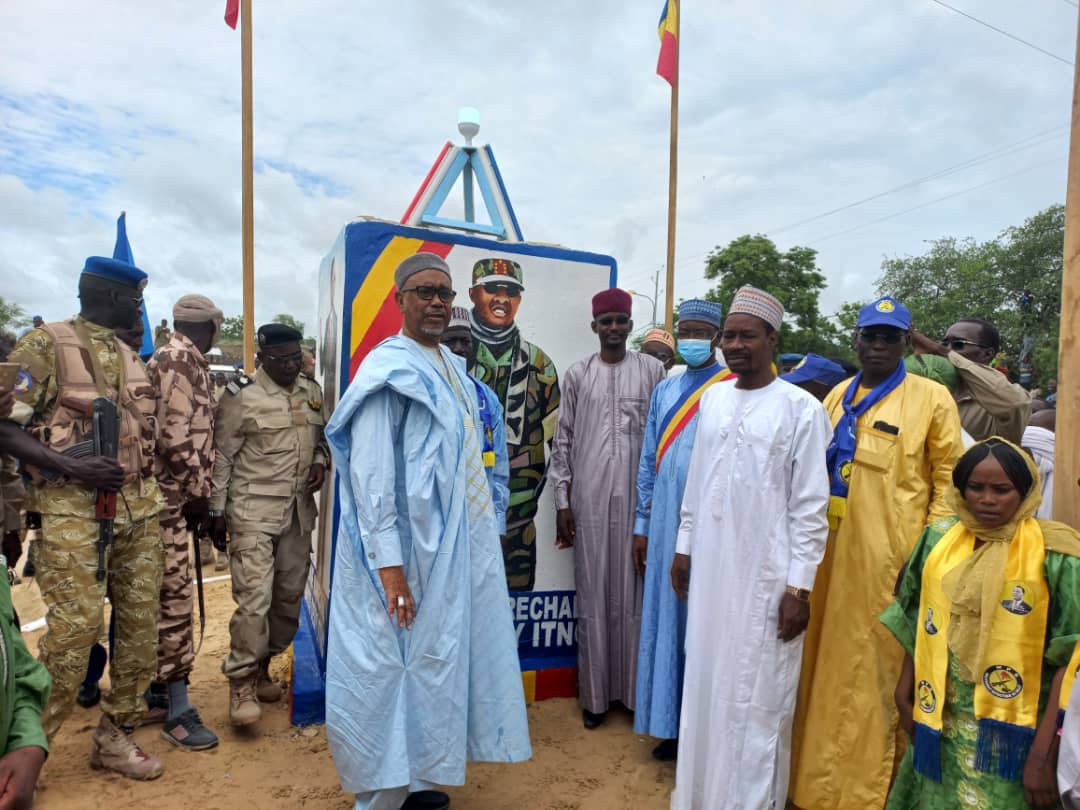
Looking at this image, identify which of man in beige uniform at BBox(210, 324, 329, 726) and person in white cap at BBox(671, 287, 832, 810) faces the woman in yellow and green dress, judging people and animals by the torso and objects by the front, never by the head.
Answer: the man in beige uniform

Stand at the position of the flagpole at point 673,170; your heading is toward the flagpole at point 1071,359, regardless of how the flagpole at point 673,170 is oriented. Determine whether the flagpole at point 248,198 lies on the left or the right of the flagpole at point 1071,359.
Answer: right

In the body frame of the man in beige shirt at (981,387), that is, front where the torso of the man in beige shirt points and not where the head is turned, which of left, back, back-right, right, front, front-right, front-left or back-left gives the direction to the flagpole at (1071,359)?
front-left

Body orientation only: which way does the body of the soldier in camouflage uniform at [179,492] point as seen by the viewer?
to the viewer's right

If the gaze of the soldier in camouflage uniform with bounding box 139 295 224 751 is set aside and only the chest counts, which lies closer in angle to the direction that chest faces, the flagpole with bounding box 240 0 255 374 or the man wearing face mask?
the man wearing face mask

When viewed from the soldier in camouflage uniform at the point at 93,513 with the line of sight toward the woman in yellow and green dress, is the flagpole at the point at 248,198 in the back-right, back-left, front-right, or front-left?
back-left

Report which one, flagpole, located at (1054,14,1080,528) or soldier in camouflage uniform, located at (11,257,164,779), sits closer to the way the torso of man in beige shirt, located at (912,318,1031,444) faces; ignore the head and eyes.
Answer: the soldier in camouflage uniform

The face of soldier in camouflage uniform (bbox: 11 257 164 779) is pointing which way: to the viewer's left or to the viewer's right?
to the viewer's right

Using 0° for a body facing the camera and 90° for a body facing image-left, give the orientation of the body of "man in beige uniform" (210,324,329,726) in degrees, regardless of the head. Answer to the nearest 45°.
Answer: approximately 315°
